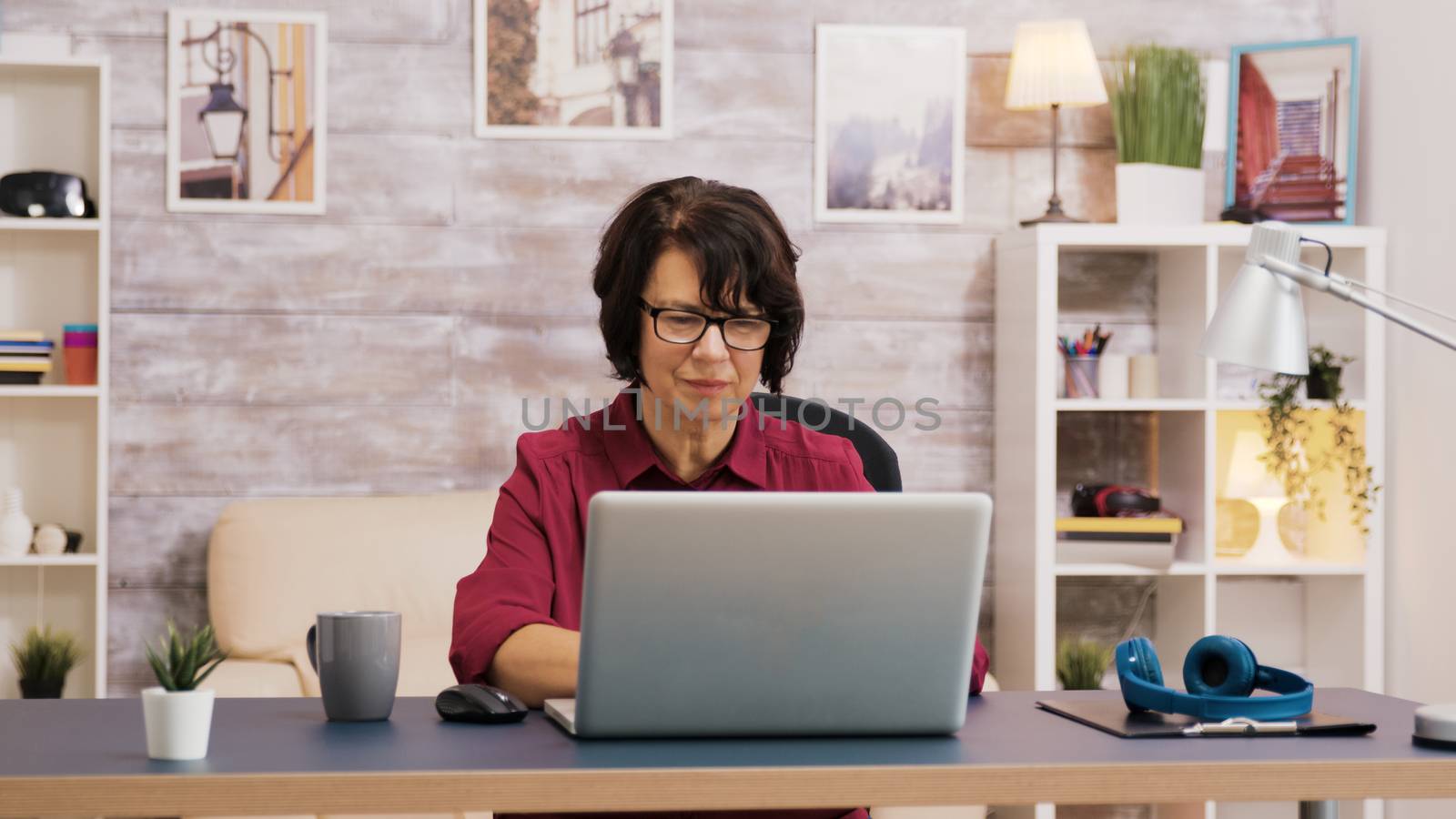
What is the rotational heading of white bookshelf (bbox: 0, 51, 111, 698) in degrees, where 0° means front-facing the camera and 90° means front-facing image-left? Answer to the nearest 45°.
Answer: approximately 0°

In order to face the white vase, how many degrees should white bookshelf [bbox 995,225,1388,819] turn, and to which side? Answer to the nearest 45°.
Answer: approximately 45° to its right

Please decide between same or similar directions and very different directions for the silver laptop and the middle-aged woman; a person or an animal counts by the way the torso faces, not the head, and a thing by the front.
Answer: very different directions

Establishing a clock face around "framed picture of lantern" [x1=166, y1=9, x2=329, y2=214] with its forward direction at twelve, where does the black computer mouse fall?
The black computer mouse is roughly at 12 o'clock from the framed picture of lantern.

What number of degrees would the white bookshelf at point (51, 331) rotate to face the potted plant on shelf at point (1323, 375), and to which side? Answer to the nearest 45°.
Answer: approximately 45° to its left

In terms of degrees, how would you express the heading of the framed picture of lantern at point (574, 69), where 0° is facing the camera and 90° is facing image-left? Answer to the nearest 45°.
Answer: approximately 0°

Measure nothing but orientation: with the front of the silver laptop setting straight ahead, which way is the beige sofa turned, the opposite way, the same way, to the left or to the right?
the opposite way

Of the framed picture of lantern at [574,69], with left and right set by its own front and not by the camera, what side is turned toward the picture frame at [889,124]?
left
